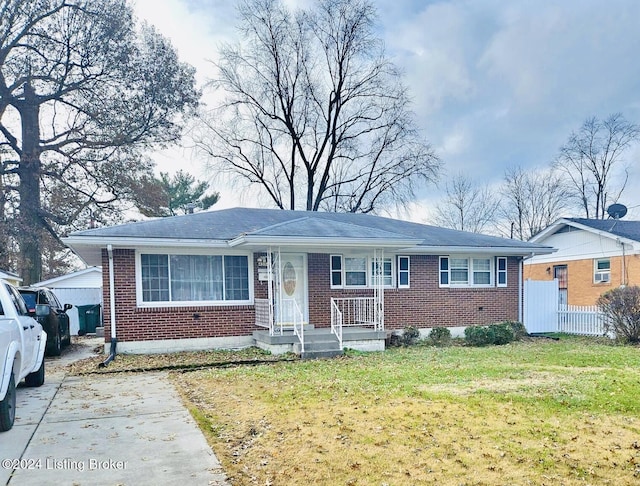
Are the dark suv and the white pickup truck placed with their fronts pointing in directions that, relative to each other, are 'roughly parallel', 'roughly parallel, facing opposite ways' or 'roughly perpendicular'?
roughly parallel

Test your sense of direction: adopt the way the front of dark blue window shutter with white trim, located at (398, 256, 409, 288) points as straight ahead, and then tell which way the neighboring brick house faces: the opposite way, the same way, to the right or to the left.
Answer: the same way

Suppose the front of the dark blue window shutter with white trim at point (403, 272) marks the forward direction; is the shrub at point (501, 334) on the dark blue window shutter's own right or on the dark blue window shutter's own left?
on the dark blue window shutter's own left

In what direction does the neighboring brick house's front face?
toward the camera

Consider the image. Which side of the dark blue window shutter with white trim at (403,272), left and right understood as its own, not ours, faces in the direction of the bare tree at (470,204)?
back

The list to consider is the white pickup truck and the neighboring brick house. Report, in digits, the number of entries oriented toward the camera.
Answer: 1

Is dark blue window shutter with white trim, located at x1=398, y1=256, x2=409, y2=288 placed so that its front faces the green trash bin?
no

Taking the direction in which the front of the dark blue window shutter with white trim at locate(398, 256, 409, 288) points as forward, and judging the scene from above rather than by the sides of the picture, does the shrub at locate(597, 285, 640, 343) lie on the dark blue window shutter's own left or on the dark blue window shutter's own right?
on the dark blue window shutter's own left

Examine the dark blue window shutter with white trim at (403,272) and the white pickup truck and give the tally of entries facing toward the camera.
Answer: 1
